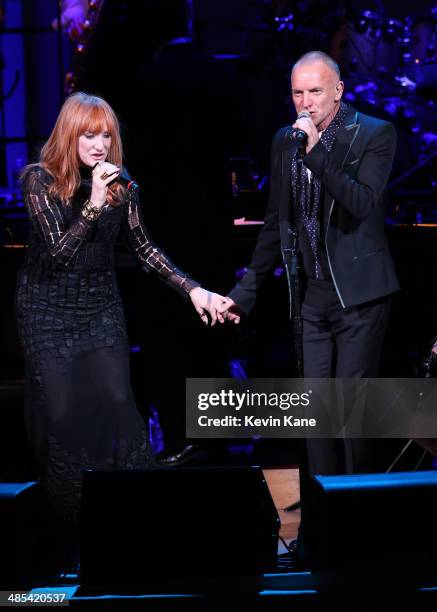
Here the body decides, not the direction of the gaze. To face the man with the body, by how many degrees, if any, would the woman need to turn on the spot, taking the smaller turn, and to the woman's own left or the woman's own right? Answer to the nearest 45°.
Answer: approximately 45° to the woman's own left

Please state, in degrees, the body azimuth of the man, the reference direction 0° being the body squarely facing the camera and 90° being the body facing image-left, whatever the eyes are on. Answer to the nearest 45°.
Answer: approximately 45°

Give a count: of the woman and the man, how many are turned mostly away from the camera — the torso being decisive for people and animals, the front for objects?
0

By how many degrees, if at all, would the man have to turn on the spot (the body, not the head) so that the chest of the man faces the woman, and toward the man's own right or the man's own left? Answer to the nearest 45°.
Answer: approximately 45° to the man's own right

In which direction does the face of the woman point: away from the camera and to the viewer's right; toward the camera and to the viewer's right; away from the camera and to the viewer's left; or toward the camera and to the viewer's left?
toward the camera and to the viewer's right

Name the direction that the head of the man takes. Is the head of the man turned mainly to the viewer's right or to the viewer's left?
to the viewer's left
